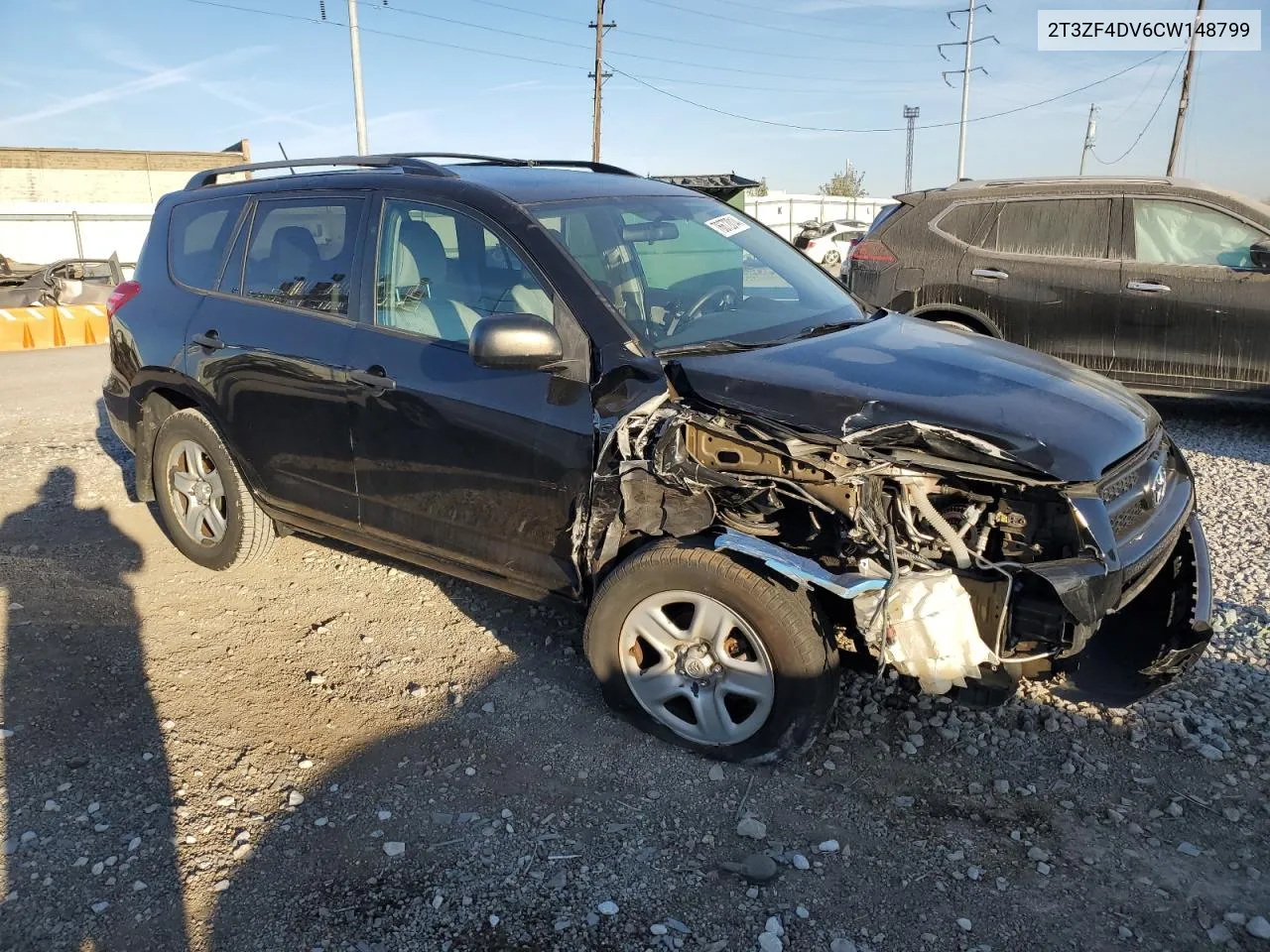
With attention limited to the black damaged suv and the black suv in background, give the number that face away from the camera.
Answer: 0

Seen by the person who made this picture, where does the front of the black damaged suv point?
facing the viewer and to the right of the viewer

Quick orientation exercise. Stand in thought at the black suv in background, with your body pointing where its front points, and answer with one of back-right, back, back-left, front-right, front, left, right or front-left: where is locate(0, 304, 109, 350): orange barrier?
back

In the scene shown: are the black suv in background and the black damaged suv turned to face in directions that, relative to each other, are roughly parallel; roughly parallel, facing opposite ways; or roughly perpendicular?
roughly parallel

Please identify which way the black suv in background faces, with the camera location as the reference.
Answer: facing to the right of the viewer

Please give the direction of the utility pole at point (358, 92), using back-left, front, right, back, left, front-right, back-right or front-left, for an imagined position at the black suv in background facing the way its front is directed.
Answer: back-left

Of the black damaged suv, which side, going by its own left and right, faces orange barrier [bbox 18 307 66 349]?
back

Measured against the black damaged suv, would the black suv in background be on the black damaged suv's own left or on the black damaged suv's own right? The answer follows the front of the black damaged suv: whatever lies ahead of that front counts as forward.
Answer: on the black damaged suv's own left

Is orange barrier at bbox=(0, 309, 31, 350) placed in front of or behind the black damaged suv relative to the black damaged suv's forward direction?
behind

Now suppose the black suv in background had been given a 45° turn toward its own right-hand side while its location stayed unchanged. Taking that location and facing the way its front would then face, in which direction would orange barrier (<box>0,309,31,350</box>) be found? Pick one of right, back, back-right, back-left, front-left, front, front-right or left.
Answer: back-right

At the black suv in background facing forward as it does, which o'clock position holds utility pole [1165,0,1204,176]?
The utility pole is roughly at 9 o'clock from the black suv in background.

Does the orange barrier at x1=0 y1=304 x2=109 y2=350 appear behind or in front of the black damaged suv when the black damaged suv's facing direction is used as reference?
behind

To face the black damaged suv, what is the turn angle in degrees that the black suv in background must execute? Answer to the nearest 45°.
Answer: approximately 90° to its right

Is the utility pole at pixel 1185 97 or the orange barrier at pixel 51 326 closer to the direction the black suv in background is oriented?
the utility pole
